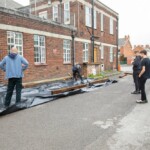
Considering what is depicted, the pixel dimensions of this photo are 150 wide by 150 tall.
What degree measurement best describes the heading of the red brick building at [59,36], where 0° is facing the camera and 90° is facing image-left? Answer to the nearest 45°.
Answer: approximately 315°

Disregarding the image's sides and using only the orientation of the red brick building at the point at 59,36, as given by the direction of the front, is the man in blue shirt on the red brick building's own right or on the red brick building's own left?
on the red brick building's own right

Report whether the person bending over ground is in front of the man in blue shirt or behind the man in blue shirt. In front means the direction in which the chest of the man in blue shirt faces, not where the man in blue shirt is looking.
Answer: in front
